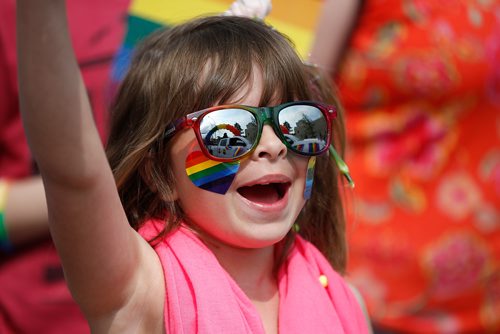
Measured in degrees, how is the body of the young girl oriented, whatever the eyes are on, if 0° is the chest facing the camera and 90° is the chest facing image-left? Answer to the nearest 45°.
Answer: approximately 315°

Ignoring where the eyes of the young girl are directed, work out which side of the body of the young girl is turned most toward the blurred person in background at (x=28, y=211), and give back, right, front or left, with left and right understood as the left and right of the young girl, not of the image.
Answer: back

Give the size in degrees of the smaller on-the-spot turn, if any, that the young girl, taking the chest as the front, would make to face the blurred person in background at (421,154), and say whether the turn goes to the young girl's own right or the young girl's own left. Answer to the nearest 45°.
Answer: approximately 90° to the young girl's own left

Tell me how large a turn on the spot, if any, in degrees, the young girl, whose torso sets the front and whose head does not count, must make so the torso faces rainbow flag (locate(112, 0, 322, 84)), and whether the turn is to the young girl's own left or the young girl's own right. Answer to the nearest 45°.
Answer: approximately 135° to the young girl's own left

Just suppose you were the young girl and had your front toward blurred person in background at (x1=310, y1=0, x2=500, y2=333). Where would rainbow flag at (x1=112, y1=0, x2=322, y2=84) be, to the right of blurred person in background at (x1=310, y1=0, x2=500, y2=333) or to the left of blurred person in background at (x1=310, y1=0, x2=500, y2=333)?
left
